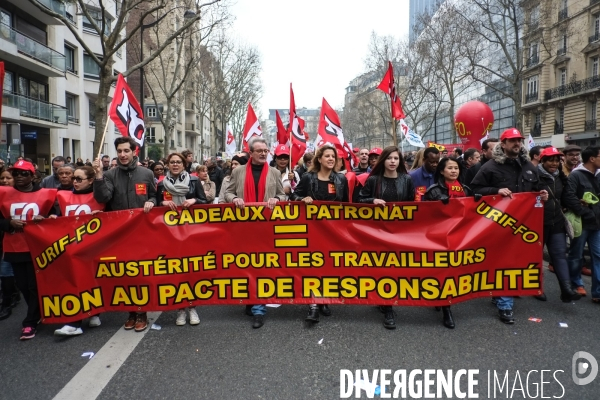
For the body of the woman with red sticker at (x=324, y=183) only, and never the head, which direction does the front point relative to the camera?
toward the camera

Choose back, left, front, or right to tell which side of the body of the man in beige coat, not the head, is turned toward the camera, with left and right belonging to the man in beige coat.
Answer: front

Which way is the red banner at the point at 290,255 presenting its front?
toward the camera

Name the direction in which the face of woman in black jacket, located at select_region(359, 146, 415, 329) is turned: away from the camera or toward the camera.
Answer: toward the camera

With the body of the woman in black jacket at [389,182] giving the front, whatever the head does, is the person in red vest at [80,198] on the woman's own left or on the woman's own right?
on the woman's own right

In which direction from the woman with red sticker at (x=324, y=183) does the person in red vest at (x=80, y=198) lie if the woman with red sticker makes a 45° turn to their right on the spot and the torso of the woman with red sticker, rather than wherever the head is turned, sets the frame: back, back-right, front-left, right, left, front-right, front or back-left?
front-right

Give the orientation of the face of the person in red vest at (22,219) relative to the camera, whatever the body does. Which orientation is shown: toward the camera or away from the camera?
toward the camera

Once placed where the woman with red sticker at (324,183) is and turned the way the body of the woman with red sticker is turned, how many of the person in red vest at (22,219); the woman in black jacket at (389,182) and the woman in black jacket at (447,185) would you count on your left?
2

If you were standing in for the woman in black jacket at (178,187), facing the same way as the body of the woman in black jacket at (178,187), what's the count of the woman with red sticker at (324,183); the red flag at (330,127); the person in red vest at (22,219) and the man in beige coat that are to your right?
1

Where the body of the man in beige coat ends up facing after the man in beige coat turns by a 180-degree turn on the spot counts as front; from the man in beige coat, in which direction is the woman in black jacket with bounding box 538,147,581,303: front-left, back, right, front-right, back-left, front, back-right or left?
right

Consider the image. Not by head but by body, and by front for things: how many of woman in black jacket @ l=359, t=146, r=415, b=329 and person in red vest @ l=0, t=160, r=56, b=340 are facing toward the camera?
2

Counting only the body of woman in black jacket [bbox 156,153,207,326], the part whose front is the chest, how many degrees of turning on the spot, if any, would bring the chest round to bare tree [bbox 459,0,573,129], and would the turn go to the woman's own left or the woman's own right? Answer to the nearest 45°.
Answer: approximately 135° to the woman's own left

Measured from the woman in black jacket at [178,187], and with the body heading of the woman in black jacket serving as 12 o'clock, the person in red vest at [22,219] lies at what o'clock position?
The person in red vest is roughly at 3 o'clock from the woman in black jacket.
